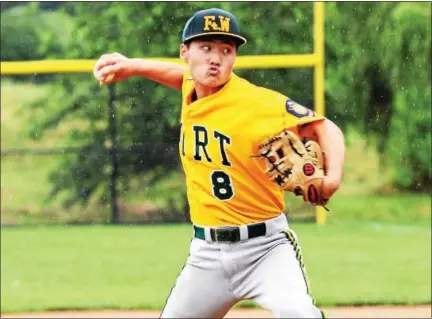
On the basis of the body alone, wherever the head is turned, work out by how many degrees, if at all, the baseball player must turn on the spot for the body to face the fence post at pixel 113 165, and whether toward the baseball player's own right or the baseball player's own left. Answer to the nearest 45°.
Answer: approximately 135° to the baseball player's own right

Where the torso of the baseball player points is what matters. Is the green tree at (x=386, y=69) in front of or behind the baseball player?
behind

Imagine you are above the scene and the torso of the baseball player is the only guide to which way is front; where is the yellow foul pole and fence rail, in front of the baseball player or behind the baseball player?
behind

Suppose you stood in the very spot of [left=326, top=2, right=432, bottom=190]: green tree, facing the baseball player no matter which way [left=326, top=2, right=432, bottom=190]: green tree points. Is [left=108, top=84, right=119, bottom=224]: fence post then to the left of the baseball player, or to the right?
right

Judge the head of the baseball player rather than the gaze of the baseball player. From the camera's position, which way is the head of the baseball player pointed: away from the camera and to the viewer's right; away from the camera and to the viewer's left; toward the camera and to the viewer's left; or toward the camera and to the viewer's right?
toward the camera and to the viewer's right
